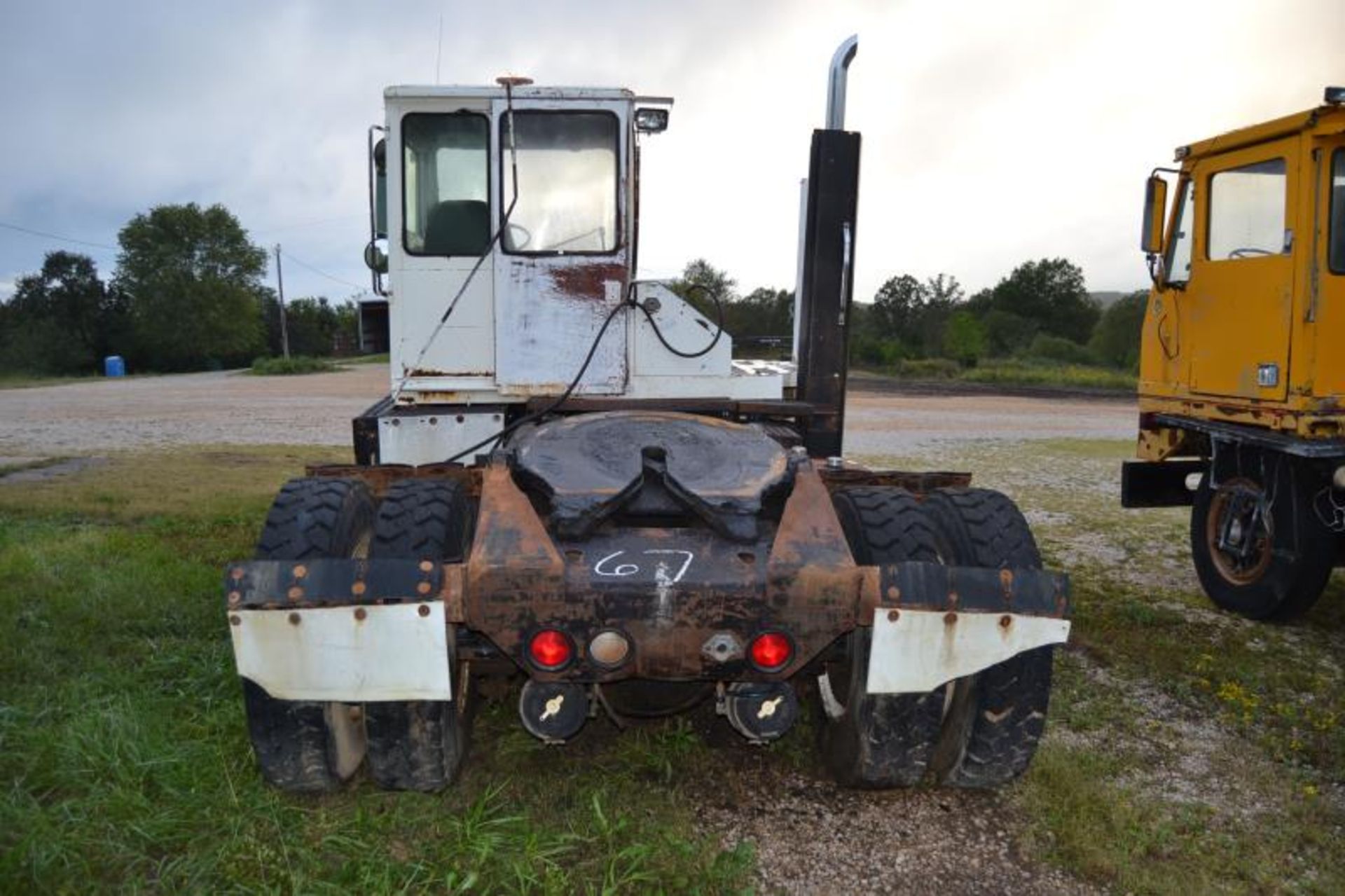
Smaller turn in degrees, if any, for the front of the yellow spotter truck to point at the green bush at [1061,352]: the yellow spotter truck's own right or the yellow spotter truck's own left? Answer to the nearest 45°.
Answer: approximately 45° to the yellow spotter truck's own right

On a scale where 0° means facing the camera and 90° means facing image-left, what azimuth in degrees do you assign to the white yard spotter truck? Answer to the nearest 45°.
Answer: approximately 180°

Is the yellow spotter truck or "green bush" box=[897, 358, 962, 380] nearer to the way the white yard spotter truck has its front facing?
the green bush

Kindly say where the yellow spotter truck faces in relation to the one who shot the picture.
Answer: facing away from the viewer and to the left of the viewer

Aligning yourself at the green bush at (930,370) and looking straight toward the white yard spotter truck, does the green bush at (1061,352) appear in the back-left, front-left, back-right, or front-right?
back-left
